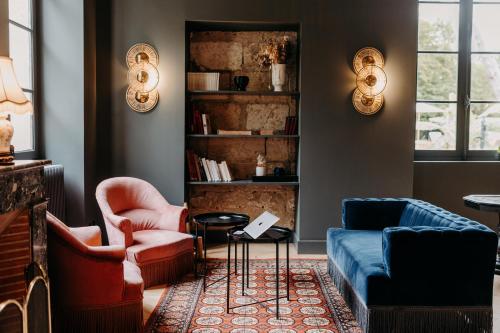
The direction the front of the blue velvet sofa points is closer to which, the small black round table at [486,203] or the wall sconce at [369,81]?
the wall sconce

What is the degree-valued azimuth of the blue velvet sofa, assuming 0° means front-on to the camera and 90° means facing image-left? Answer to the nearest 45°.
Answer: approximately 90°

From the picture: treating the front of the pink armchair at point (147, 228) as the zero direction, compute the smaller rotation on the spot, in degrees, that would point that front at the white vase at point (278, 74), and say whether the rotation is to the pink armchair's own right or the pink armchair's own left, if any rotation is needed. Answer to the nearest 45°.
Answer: approximately 90° to the pink armchair's own left

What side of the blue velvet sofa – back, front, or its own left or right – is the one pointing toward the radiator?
front

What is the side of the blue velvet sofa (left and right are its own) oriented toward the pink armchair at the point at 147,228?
front

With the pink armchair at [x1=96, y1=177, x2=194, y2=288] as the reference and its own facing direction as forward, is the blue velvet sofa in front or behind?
in front

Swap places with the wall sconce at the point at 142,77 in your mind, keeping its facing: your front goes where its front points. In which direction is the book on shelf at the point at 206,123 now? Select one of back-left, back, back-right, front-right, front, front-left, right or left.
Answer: left

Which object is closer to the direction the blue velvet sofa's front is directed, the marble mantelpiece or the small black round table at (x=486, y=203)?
the marble mantelpiece

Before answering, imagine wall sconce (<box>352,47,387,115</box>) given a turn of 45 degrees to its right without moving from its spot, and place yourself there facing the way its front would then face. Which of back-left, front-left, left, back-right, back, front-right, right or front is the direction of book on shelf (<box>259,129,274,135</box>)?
front-right
